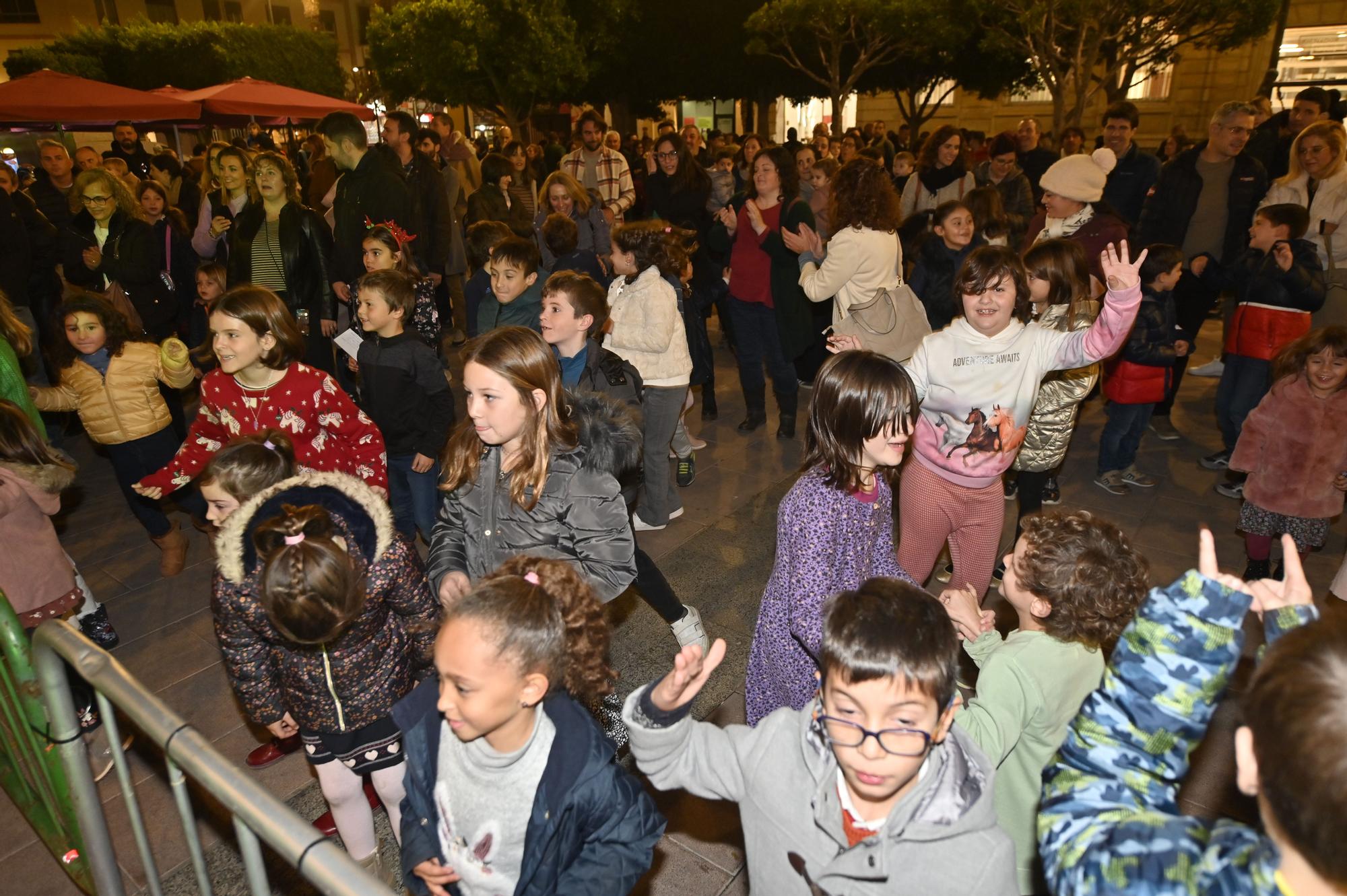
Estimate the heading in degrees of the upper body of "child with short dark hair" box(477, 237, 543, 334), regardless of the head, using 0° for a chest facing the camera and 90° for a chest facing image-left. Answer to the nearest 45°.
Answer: approximately 45°

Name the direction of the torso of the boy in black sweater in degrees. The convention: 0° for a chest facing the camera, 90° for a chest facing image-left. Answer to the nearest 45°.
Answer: approximately 45°

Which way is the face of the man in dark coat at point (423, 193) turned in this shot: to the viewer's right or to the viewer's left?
to the viewer's left

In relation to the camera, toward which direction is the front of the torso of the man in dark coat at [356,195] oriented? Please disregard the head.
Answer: to the viewer's left

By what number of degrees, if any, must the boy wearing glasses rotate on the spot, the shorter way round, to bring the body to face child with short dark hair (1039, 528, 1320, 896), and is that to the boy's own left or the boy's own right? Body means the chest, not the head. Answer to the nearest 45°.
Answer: approximately 45° to the boy's own left

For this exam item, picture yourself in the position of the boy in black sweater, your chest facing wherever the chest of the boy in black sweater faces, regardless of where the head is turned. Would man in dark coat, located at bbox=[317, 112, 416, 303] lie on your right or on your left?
on your right

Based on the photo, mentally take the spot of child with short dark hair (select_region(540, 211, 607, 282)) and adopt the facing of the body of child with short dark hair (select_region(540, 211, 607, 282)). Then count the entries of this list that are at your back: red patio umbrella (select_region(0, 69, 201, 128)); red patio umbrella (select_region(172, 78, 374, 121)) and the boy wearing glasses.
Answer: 1
